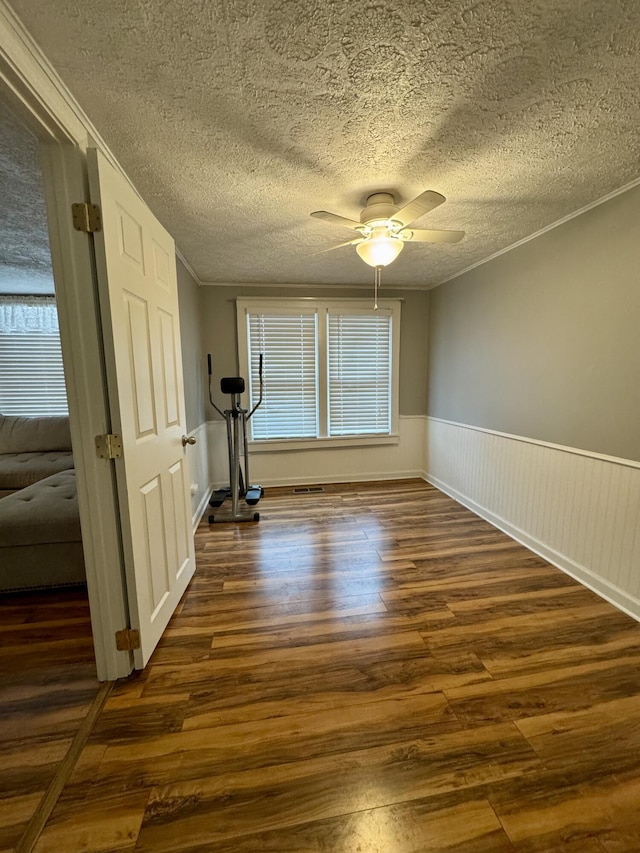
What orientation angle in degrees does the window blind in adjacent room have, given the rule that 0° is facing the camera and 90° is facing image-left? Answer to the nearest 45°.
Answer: approximately 0°

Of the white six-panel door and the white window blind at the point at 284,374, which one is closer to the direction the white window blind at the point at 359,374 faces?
the white six-panel door

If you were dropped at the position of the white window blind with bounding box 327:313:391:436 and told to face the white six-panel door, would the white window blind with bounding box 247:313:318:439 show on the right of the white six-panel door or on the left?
right

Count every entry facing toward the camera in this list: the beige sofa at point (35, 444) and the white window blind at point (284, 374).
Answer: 2

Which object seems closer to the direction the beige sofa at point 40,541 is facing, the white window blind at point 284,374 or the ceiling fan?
the ceiling fan

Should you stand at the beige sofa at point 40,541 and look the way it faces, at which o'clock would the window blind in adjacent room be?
The window blind in adjacent room is roughly at 6 o'clock from the beige sofa.

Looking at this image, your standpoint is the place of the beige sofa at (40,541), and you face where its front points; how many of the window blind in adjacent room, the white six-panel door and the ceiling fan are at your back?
1

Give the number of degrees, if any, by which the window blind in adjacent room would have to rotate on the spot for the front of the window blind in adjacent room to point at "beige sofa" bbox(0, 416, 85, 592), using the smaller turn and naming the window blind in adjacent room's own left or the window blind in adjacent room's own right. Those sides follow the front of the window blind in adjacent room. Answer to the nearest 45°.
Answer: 0° — it already faces it

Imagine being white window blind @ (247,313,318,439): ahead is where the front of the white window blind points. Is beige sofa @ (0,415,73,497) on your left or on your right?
on your right

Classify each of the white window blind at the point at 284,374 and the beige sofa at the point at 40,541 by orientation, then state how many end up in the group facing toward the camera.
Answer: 2

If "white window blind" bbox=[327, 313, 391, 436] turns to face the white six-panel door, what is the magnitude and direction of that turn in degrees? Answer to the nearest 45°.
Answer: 0° — it already faces it
